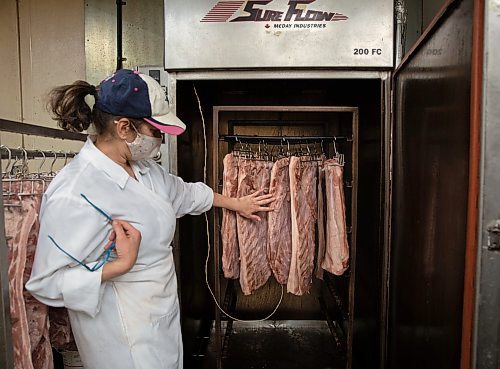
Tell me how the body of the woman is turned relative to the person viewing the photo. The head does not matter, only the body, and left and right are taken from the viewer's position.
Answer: facing the viewer and to the right of the viewer

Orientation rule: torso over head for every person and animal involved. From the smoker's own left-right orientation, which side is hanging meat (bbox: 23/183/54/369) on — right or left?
on its right

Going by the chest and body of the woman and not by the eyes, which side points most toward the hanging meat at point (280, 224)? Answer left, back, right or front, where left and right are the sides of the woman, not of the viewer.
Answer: left

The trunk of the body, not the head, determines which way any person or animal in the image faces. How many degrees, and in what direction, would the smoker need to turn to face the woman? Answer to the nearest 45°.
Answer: approximately 45° to its right

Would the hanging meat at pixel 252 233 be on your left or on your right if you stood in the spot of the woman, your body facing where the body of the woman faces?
on your left

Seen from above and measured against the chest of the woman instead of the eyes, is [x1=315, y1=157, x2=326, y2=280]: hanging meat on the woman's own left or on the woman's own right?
on the woman's own left

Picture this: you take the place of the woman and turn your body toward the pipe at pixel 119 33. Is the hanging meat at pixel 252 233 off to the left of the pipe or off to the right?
right

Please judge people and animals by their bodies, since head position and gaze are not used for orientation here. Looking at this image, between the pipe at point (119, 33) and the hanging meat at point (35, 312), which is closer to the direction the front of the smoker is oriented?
the hanging meat

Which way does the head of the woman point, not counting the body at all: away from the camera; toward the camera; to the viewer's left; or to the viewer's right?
to the viewer's right

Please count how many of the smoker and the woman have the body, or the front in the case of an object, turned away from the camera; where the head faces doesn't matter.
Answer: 0

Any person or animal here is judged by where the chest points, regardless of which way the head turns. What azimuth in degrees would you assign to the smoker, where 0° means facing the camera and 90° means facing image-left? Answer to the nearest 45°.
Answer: approximately 0°
